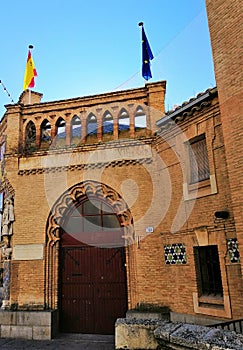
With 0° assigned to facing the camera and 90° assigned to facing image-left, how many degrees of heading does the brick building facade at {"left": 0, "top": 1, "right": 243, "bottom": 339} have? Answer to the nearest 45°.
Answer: approximately 0°
